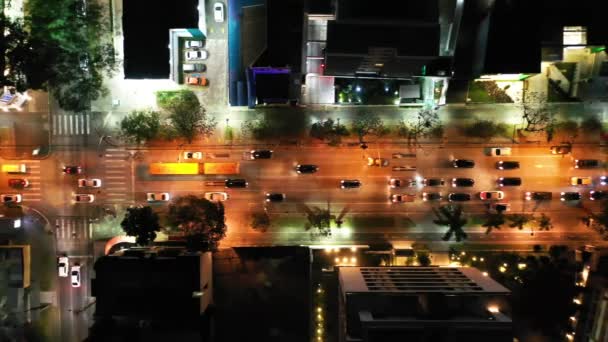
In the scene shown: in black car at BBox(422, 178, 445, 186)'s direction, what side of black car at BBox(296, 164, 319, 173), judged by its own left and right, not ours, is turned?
back

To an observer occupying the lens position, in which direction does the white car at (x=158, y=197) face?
facing to the right of the viewer

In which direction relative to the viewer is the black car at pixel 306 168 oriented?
to the viewer's left

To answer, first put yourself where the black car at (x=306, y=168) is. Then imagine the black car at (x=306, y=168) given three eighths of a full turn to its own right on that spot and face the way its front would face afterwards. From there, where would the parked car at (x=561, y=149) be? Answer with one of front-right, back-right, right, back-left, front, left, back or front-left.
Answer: front-right

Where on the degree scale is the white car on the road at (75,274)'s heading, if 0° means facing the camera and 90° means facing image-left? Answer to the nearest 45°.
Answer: approximately 180°

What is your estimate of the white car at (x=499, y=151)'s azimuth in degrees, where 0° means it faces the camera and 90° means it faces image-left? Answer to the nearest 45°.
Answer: approximately 90°
